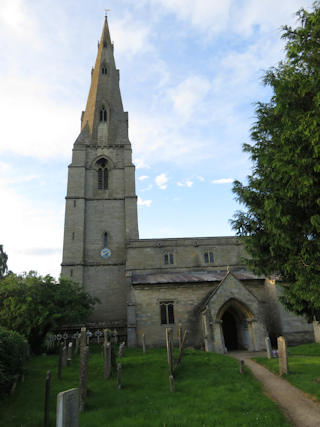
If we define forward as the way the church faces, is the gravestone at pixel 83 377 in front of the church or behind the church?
in front

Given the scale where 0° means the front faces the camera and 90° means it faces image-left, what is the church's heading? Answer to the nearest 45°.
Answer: approximately 0°

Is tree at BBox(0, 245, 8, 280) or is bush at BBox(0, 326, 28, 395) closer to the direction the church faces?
the bush

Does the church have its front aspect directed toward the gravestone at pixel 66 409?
yes

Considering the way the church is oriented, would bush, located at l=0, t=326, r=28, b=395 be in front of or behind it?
in front

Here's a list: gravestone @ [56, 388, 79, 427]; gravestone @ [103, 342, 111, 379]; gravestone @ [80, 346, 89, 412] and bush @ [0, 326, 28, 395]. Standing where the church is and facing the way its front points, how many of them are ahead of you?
4

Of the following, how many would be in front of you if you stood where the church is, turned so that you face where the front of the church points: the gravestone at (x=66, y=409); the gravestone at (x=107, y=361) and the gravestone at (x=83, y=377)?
3

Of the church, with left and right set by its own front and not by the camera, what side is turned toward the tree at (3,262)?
right
